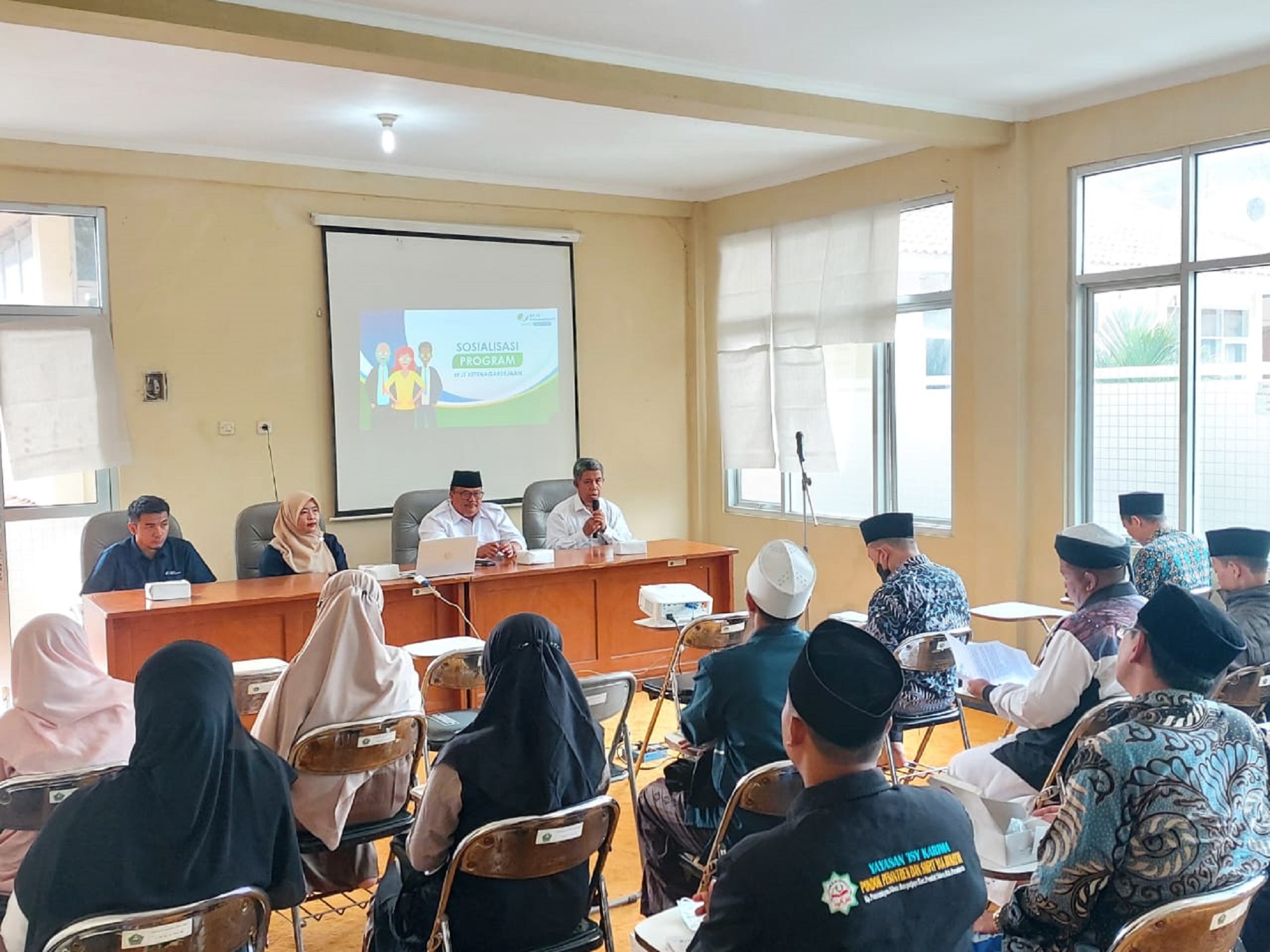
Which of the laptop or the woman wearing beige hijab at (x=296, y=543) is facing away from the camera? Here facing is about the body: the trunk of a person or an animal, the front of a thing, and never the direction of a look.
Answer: the laptop

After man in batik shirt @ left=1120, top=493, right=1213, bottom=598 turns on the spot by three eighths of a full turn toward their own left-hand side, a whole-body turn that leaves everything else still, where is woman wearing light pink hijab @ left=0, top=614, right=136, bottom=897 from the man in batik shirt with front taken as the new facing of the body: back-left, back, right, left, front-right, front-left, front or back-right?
front-right

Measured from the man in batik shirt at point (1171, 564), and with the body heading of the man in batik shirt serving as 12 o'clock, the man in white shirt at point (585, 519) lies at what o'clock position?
The man in white shirt is roughly at 11 o'clock from the man in batik shirt.

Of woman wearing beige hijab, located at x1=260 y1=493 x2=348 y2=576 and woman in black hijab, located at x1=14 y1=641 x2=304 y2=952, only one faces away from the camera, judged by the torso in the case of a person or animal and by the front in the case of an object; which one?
the woman in black hijab

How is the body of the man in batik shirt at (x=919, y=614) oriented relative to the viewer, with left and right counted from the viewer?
facing away from the viewer and to the left of the viewer

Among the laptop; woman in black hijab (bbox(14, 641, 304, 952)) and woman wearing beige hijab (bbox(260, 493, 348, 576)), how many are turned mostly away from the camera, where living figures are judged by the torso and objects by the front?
2

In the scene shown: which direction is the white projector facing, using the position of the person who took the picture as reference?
facing away from the viewer and to the left of the viewer

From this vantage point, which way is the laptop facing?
away from the camera

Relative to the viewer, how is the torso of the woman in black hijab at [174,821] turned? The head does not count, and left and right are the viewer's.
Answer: facing away from the viewer

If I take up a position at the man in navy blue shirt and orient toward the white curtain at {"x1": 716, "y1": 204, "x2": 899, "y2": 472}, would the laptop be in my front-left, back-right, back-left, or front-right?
front-right

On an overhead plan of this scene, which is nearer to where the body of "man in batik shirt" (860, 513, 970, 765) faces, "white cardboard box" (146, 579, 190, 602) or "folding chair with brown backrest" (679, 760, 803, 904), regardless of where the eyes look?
the white cardboard box

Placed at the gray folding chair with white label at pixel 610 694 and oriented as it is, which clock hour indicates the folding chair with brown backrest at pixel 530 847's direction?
the folding chair with brown backrest at pixel 530 847 is roughly at 8 o'clock from the gray folding chair with white label at pixel 610 694.

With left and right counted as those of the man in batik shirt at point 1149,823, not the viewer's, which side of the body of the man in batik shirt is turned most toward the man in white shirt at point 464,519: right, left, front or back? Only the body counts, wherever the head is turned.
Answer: front

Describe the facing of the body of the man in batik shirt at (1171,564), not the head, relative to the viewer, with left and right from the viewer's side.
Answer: facing away from the viewer and to the left of the viewer

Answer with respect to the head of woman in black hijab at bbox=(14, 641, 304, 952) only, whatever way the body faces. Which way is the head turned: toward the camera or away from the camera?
away from the camera

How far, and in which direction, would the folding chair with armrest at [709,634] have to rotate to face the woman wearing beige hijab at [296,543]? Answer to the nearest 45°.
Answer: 0° — it already faces them

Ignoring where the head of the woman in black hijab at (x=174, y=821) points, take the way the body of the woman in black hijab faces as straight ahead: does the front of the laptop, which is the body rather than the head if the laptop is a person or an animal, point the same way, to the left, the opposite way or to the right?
the same way

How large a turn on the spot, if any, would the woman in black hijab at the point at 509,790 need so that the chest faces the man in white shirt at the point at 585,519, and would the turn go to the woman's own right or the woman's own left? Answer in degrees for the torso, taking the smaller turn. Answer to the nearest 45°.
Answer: approximately 45° to the woman's own right

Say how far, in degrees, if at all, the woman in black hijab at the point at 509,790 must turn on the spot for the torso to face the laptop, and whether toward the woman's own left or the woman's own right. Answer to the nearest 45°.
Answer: approximately 45° to the woman's own right

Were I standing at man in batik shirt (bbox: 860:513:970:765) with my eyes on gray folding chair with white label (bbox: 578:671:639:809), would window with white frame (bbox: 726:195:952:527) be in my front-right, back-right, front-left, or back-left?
back-right

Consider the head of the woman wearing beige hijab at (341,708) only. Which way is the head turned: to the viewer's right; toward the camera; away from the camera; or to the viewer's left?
away from the camera

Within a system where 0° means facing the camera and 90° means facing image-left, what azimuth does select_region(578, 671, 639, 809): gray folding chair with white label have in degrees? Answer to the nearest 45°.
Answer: approximately 135°

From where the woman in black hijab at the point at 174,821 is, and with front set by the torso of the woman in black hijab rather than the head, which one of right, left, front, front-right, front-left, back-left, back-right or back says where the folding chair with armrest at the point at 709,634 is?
front-right

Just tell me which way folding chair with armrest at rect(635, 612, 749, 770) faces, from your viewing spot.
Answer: facing away from the viewer and to the left of the viewer
